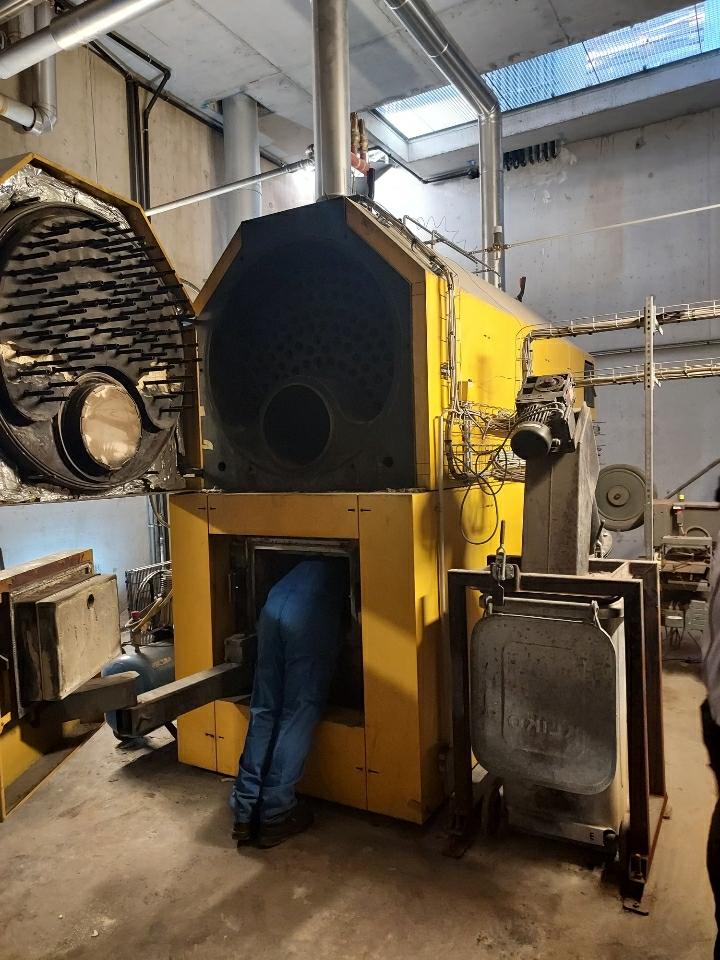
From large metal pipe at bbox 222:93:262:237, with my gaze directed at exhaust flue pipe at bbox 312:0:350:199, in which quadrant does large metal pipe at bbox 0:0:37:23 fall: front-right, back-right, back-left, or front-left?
front-right

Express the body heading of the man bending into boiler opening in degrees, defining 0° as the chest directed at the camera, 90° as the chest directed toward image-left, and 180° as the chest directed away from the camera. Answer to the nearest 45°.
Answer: approximately 225°

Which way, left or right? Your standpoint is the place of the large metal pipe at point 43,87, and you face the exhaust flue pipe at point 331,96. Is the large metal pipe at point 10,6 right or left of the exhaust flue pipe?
right
